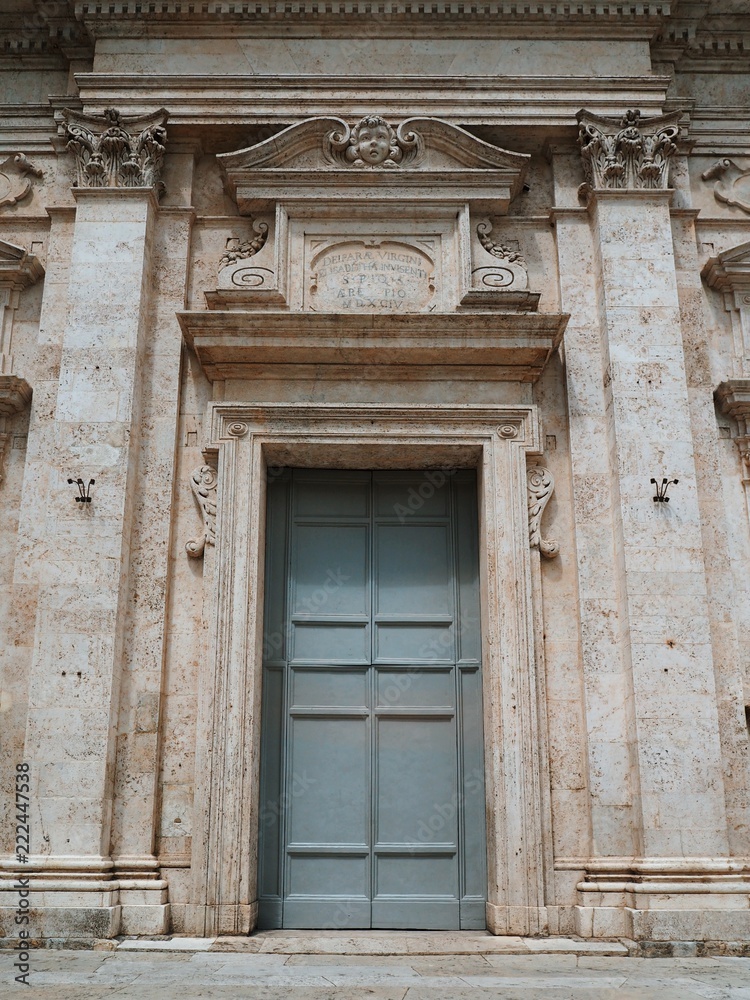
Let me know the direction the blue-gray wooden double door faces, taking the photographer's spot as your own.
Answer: facing the viewer

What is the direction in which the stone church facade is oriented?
toward the camera
